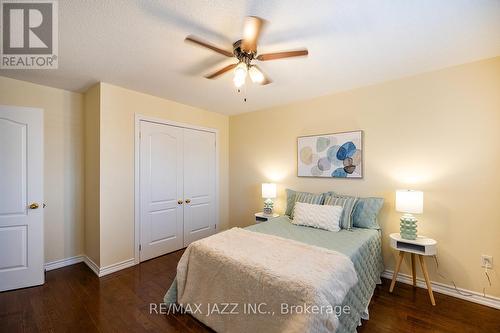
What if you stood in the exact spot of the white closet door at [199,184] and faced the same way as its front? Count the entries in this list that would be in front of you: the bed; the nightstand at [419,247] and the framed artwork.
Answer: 3

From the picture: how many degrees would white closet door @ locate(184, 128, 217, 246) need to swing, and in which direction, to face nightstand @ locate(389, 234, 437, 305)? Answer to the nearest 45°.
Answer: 0° — it already faces it

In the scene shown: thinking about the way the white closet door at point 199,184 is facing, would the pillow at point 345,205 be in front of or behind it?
in front

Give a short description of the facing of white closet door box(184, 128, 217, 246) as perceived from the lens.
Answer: facing the viewer and to the right of the viewer

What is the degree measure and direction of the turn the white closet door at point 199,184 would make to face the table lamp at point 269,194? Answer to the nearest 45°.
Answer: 0° — it already faces it

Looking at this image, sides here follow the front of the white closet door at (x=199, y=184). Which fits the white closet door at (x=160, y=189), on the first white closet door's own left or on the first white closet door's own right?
on the first white closet door's own right

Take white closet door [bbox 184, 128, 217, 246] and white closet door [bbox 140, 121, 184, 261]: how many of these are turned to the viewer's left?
0

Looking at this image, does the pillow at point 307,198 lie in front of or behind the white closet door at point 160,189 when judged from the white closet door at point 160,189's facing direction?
in front

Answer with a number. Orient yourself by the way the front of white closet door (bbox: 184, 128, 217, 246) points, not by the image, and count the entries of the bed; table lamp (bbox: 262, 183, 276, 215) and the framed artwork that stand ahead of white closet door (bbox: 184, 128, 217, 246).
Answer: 3

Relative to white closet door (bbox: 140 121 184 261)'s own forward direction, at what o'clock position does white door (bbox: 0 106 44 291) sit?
The white door is roughly at 4 o'clock from the white closet door.

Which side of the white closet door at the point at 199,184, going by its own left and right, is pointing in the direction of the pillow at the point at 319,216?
front

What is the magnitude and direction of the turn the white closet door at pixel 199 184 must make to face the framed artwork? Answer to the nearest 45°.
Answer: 0° — it already faces it
